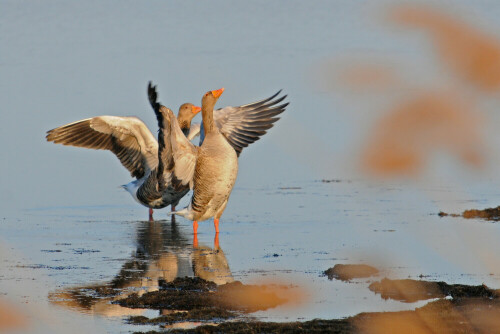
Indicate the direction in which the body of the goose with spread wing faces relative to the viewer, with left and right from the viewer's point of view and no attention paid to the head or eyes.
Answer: facing the viewer and to the right of the viewer

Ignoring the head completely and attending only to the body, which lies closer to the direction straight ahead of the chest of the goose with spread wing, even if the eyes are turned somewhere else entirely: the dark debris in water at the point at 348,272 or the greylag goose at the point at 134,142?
the dark debris in water

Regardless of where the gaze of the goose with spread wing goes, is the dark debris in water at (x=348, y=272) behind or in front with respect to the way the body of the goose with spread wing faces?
in front

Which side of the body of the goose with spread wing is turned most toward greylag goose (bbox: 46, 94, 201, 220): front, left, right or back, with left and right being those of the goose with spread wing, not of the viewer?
back
